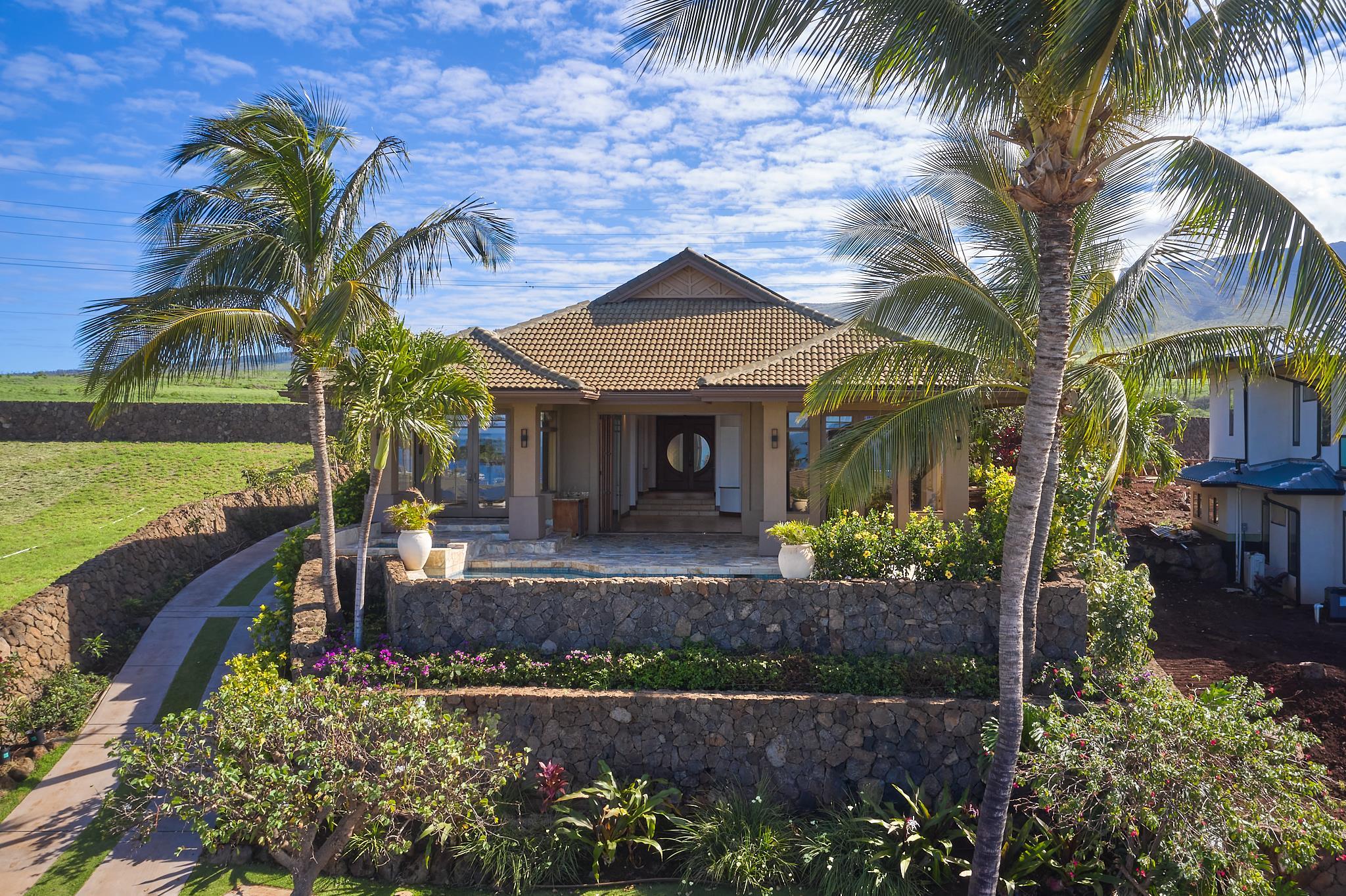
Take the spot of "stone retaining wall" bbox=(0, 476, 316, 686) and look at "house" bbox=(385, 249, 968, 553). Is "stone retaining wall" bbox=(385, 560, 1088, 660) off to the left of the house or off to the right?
right

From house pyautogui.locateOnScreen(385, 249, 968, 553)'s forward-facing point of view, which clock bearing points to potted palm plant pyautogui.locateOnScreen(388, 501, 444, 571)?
The potted palm plant is roughly at 1 o'clock from the house.

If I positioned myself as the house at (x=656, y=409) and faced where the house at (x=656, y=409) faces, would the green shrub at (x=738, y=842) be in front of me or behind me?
in front

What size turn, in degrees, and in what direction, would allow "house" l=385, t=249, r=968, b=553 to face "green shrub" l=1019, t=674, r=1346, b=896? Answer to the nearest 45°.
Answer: approximately 45° to its left

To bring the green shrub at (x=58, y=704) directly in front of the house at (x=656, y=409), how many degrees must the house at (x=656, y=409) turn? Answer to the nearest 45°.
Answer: approximately 45° to its right

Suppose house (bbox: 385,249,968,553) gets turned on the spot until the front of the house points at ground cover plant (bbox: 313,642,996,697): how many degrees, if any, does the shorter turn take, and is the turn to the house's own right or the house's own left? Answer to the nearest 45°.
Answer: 0° — it already faces it

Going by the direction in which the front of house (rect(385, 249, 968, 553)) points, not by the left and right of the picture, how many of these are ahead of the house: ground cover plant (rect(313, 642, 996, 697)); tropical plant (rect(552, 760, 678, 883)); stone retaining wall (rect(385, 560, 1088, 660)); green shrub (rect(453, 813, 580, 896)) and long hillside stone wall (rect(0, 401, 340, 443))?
4

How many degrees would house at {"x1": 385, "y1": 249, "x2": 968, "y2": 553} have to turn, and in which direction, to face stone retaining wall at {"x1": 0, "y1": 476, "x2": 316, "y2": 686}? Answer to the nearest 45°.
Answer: approximately 90° to its right

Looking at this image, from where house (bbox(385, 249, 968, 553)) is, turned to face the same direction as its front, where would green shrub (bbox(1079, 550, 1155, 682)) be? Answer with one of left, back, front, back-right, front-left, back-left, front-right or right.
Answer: front-left

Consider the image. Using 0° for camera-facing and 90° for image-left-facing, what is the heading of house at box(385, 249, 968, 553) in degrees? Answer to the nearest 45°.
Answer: approximately 0°

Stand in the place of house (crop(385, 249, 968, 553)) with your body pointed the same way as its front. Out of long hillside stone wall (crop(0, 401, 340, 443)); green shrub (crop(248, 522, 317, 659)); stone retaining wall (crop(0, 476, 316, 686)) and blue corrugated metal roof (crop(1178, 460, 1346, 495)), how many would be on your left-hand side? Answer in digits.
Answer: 1

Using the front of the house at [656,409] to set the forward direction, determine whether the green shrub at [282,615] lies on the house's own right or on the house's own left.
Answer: on the house's own right

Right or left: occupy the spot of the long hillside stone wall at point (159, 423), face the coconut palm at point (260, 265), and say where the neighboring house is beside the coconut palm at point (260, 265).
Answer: left

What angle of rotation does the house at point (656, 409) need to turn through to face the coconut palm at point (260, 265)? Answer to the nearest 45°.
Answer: approximately 45° to its right
